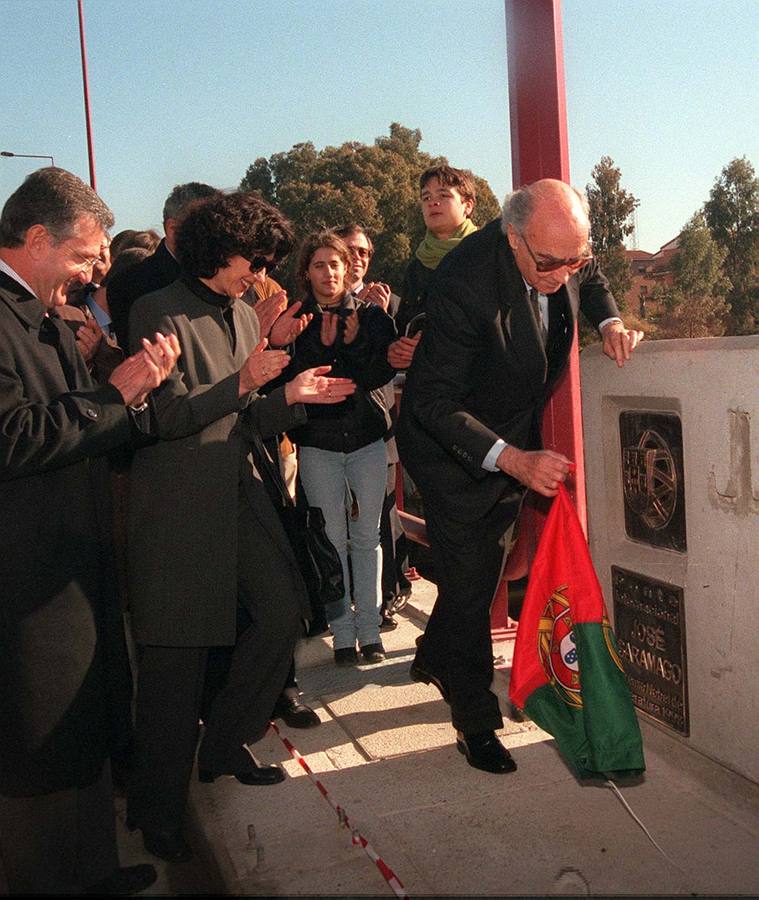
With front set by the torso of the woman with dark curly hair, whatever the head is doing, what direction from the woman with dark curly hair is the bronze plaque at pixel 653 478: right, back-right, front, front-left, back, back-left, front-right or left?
front-left

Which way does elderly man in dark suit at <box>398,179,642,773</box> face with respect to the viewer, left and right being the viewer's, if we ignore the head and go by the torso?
facing the viewer and to the right of the viewer

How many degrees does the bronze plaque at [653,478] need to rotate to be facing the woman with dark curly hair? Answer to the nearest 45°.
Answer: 0° — it already faces them

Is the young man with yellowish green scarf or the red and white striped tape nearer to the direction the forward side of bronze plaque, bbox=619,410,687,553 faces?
the red and white striped tape

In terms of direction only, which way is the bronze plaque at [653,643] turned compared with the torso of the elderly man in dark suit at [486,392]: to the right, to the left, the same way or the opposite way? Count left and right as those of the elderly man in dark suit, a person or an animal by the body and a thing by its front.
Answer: to the right

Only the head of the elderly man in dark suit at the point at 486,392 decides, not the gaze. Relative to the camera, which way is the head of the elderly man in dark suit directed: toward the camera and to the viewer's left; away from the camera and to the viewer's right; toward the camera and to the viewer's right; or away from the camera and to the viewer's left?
toward the camera and to the viewer's right

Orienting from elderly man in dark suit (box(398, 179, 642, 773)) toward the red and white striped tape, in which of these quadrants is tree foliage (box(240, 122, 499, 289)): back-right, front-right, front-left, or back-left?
back-right

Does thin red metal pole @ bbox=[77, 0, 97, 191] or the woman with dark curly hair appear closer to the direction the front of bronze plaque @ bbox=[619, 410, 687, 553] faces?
the woman with dark curly hair

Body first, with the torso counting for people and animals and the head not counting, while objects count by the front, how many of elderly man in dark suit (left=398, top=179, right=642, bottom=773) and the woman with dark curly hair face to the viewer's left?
0

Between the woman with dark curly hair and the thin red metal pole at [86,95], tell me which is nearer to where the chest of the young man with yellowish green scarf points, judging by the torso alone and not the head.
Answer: the woman with dark curly hair

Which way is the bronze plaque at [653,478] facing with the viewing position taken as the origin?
facing the viewer and to the left of the viewer
